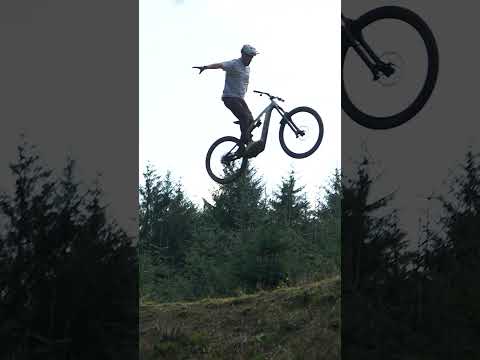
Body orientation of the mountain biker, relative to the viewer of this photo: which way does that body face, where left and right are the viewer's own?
facing the viewer and to the right of the viewer
